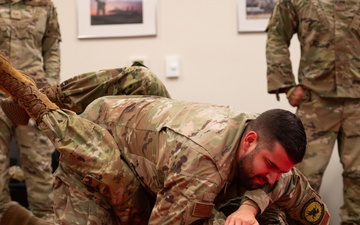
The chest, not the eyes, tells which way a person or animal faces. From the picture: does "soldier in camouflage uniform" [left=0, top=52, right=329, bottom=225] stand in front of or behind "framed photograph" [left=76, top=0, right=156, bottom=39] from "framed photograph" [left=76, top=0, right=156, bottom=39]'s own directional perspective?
in front

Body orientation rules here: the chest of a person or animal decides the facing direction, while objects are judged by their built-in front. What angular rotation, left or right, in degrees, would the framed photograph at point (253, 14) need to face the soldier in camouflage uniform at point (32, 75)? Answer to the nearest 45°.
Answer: approximately 45° to its right

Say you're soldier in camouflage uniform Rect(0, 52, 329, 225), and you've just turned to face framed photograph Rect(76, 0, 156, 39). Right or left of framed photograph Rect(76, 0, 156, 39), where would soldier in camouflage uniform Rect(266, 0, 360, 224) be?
right

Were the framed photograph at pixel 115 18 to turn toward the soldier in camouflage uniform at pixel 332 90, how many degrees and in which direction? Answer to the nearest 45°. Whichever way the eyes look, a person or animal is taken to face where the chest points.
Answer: approximately 45° to its left

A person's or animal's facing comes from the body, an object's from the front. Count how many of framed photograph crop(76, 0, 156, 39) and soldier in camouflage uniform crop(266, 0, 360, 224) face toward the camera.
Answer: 2
